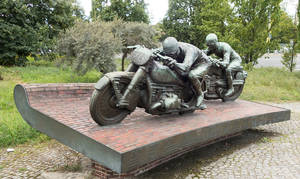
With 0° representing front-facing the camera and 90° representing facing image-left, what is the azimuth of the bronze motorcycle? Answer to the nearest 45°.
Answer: approximately 45°

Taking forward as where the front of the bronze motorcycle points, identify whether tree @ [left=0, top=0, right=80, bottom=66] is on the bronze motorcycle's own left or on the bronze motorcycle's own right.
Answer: on the bronze motorcycle's own right

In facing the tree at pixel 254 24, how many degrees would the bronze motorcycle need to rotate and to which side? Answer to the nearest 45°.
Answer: approximately 180°

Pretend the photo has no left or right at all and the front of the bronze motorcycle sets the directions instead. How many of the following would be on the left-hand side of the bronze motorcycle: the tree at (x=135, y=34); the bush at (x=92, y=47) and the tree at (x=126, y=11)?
0

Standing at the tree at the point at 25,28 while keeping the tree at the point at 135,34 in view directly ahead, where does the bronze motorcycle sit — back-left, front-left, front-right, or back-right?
front-right

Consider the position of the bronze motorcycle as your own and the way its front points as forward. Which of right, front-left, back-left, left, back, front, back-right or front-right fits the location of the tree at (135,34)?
back-right

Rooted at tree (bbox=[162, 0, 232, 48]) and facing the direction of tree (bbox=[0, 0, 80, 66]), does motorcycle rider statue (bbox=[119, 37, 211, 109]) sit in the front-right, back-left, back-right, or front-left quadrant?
front-left

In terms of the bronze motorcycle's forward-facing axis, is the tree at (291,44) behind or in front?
behind

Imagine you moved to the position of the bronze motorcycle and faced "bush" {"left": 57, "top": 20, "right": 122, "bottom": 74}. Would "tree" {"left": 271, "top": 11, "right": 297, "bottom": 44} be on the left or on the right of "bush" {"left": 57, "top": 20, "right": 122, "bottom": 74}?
right

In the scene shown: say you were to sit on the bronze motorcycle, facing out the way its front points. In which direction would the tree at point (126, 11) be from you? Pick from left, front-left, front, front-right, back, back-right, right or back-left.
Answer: back-right

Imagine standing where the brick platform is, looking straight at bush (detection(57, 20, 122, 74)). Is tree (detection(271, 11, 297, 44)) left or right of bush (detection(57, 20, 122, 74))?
right

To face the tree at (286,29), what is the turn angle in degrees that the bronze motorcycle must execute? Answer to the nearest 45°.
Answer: approximately 180°
